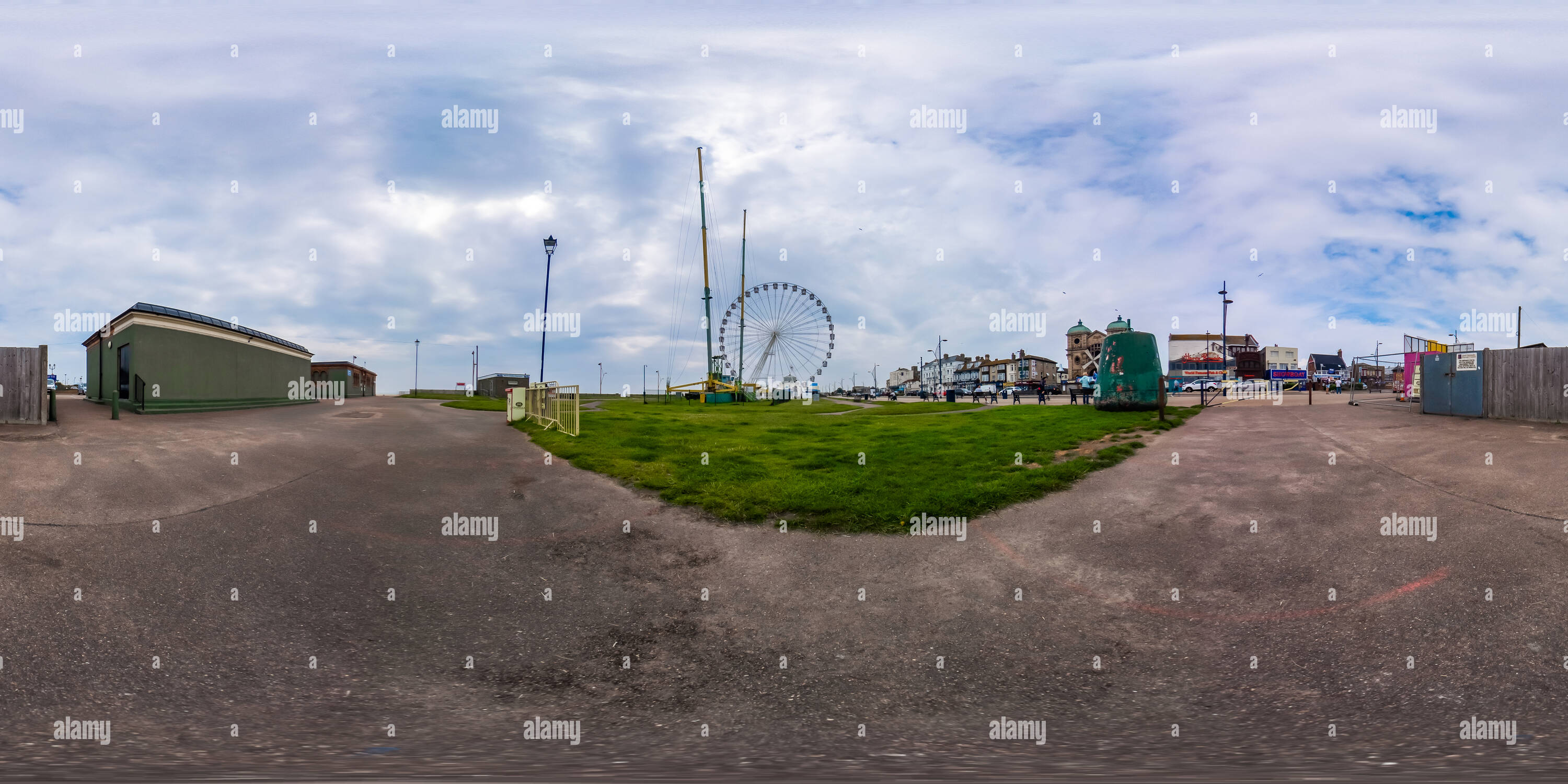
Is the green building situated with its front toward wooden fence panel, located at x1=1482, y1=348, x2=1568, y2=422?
no

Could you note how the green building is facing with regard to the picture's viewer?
facing the viewer and to the left of the viewer

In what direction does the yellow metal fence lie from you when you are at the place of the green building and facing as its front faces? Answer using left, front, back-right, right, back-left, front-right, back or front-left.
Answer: left

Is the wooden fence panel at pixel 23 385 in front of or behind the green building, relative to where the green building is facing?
in front
